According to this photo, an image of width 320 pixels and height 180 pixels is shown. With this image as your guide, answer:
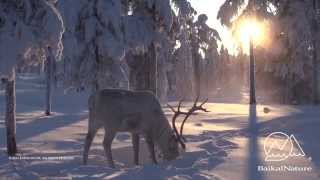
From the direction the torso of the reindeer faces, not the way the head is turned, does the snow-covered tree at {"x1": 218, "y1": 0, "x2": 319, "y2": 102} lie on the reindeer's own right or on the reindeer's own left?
on the reindeer's own left

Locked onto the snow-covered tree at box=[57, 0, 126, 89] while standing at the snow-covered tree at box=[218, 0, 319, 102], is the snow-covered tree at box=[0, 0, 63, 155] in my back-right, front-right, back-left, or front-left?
front-left

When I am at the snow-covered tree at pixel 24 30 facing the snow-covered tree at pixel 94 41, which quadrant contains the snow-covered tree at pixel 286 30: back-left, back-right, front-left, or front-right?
front-right

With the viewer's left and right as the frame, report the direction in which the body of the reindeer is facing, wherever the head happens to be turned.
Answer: facing to the right of the viewer

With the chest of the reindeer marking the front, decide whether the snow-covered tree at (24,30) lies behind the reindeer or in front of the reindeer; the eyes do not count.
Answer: behind

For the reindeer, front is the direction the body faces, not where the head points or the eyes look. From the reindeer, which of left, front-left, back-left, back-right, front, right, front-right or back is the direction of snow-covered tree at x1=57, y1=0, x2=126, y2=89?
left
